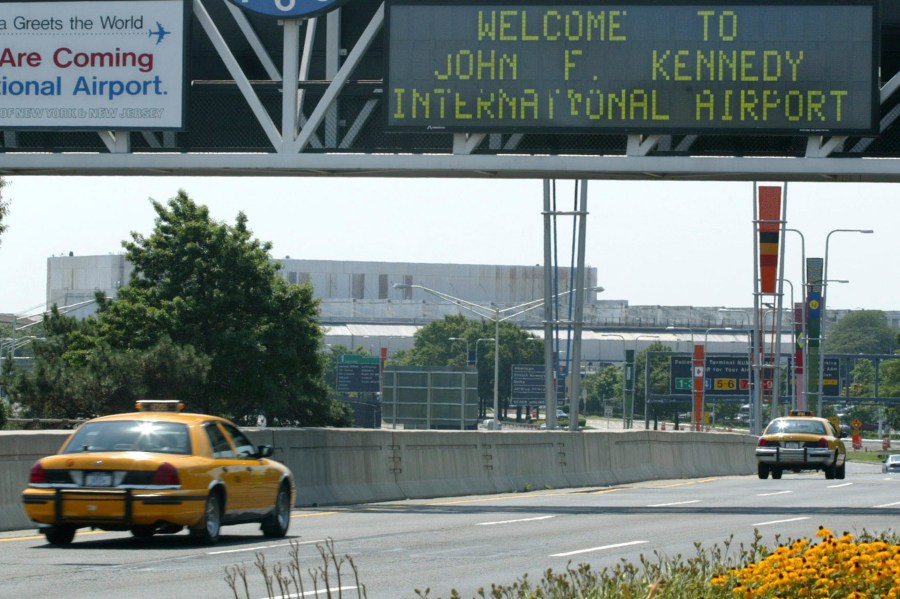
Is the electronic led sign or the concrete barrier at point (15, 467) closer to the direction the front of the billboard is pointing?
the concrete barrier

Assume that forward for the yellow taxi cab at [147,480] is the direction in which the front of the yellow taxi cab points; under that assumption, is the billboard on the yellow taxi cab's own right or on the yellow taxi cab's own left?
on the yellow taxi cab's own left

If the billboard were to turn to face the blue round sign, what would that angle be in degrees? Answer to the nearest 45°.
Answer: approximately 90° to its left

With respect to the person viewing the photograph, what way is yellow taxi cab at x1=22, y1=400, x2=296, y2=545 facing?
facing away from the viewer and to the right of the viewer

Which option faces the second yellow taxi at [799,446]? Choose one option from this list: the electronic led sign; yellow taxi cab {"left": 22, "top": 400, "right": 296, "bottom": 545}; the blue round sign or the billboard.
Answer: the yellow taxi cab

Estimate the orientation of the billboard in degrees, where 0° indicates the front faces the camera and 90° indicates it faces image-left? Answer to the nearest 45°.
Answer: approximately 0°
